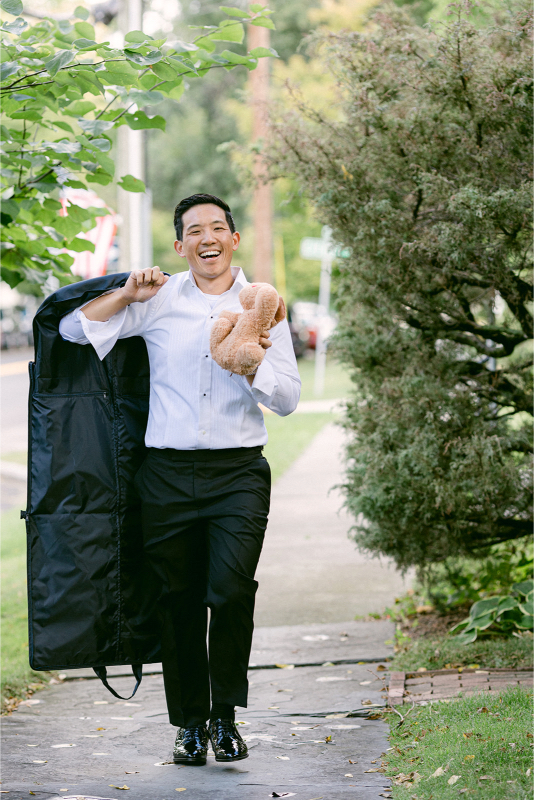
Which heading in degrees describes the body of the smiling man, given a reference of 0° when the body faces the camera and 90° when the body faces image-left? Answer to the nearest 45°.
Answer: approximately 0°

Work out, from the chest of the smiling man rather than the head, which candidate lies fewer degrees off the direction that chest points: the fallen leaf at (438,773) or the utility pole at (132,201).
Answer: the fallen leaf

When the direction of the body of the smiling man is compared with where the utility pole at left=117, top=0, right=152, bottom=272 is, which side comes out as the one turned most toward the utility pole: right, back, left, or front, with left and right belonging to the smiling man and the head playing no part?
back

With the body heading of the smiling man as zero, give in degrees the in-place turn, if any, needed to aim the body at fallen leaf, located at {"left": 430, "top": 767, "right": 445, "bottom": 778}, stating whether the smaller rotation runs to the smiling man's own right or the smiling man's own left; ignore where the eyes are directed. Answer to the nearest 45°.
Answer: approximately 45° to the smiling man's own left

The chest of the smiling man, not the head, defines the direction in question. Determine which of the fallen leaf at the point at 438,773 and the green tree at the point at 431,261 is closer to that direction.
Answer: the fallen leaf

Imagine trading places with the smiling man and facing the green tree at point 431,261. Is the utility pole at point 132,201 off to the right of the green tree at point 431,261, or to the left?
left
